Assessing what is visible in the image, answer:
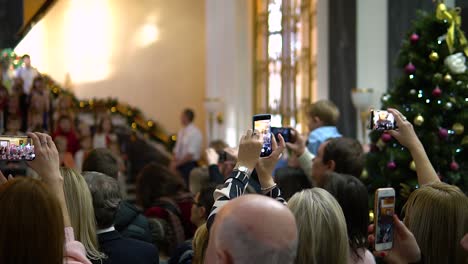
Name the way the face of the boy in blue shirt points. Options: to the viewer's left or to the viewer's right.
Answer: to the viewer's left

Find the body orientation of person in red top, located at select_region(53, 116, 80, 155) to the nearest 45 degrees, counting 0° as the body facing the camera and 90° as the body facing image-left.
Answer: approximately 0°

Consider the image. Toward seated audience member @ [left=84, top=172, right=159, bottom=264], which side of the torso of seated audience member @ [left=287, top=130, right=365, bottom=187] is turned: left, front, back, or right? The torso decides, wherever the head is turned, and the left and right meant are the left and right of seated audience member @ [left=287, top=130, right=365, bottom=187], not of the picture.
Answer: left

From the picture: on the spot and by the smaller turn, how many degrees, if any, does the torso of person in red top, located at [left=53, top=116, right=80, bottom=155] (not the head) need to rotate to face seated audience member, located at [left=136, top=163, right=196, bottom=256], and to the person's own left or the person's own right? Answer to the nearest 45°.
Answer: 0° — they already face them

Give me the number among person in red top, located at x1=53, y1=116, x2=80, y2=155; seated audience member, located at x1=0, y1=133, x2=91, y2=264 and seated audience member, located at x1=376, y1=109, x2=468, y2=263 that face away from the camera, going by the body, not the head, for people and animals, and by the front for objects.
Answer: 2

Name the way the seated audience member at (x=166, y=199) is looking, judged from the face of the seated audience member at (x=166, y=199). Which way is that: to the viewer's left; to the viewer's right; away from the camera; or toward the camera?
away from the camera

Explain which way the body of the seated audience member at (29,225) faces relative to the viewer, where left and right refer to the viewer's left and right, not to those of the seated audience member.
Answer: facing away from the viewer

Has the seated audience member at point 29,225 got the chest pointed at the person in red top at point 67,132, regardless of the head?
yes

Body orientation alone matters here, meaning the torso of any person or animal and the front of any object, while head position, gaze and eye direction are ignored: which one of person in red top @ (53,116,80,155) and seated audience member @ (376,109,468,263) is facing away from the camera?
seated audience member @ (376,109,468,263)

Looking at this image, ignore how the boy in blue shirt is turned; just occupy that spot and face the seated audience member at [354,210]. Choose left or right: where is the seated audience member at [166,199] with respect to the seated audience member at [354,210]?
right
